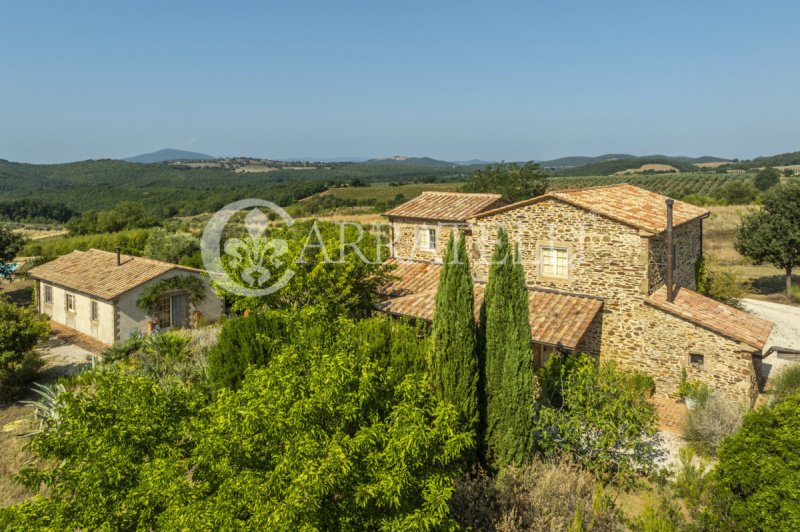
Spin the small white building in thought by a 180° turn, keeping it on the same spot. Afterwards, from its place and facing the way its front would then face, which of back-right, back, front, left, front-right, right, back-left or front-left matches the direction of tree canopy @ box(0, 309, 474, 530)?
back-left

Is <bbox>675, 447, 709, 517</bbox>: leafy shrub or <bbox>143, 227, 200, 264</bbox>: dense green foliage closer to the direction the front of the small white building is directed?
the leafy shrub

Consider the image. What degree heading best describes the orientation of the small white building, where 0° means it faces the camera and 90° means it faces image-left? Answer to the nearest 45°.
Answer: approximately 315°
